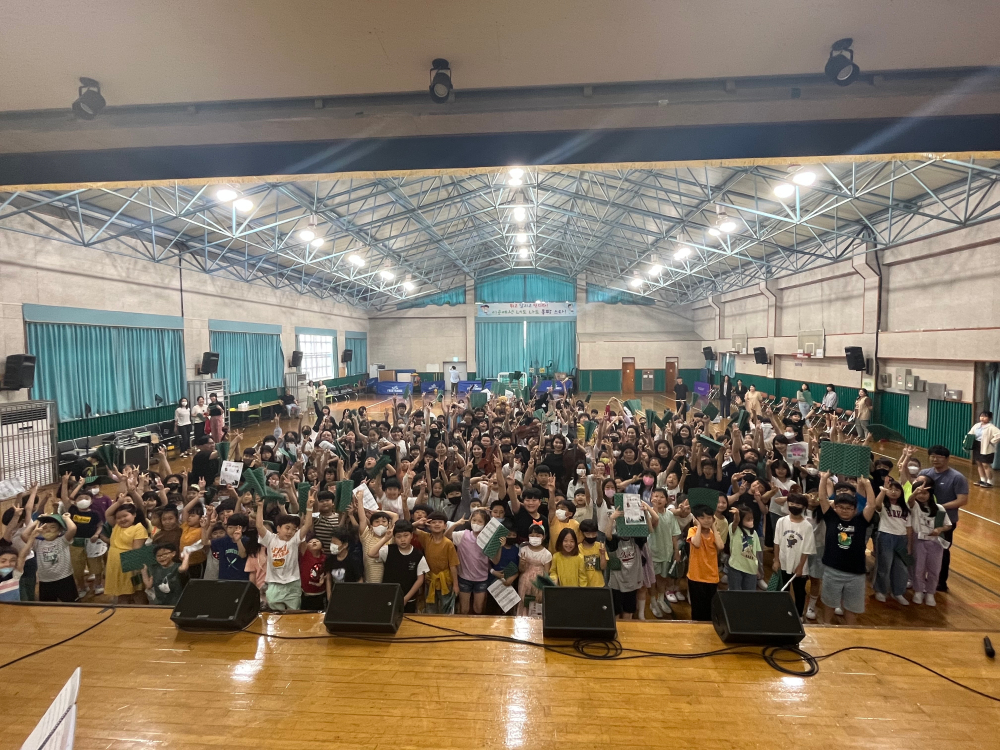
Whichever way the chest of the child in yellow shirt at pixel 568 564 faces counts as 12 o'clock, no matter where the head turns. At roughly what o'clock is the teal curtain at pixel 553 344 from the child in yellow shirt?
The teal curtain is roughly at 6 o'clock from the child in yellow shirt.

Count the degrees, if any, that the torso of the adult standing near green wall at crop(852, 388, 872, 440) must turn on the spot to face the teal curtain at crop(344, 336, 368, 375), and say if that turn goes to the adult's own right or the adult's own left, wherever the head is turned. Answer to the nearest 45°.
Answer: approximately 45° to the adult's own right

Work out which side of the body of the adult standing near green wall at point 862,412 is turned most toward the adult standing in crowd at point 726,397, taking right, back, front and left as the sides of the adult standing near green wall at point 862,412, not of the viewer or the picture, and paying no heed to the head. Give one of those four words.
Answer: right

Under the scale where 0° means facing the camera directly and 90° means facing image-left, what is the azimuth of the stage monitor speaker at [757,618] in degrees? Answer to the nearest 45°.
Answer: approximately 0°

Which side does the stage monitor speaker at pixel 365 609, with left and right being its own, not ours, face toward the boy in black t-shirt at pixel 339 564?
back

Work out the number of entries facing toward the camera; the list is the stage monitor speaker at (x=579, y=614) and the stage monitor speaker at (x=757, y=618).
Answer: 2

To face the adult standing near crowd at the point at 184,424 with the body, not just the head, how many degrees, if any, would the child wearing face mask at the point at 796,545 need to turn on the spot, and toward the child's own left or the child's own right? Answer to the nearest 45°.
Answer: approximately 90° to the child's own right

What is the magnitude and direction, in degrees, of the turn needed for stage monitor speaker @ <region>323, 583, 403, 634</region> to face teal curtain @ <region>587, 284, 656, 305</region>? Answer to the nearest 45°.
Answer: approximately 135° to its left

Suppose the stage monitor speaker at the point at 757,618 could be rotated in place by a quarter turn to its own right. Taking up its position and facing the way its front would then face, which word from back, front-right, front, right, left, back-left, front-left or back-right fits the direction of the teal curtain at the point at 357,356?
front-right
